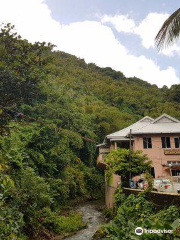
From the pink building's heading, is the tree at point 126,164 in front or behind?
in front

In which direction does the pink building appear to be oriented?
toward the camera
